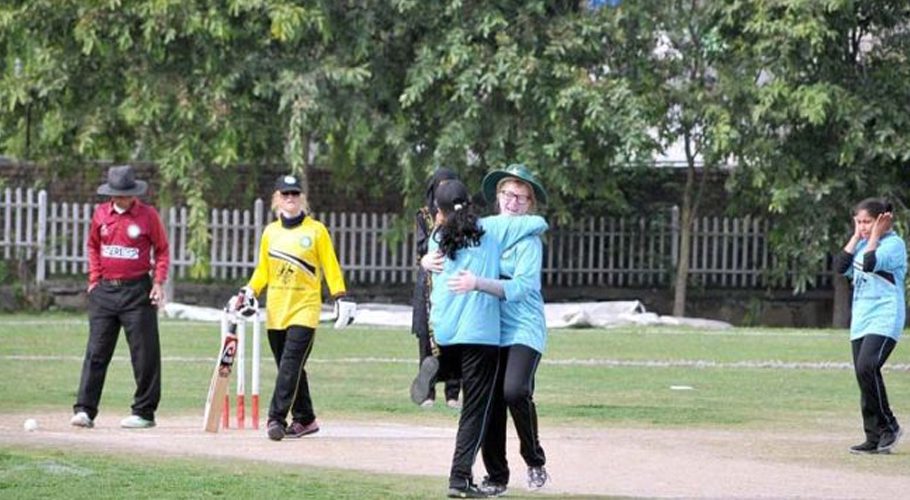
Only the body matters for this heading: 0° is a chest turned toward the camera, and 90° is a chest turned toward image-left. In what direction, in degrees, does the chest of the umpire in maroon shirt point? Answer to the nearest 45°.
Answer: approximately 0°

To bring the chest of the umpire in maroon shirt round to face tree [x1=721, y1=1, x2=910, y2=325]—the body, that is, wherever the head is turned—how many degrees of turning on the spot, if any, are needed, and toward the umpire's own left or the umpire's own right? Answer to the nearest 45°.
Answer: approximately 135° to the umpire's own left

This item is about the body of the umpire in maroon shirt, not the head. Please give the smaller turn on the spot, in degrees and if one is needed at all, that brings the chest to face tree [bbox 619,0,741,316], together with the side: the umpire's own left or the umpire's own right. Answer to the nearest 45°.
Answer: approximately 135° to the umpire's own left

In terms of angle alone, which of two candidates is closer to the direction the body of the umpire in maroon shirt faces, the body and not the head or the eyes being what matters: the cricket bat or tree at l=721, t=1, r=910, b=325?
the cricket bat

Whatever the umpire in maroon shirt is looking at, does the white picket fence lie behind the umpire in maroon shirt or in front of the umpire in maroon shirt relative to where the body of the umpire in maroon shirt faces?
behind

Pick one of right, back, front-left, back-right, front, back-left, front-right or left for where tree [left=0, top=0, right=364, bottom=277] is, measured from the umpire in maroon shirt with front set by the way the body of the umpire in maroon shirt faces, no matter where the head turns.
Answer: back

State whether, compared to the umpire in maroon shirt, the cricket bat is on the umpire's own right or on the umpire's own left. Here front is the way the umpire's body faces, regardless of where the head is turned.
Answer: on the umpire's own left

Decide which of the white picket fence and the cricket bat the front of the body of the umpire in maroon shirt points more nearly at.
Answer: the cricket bat
